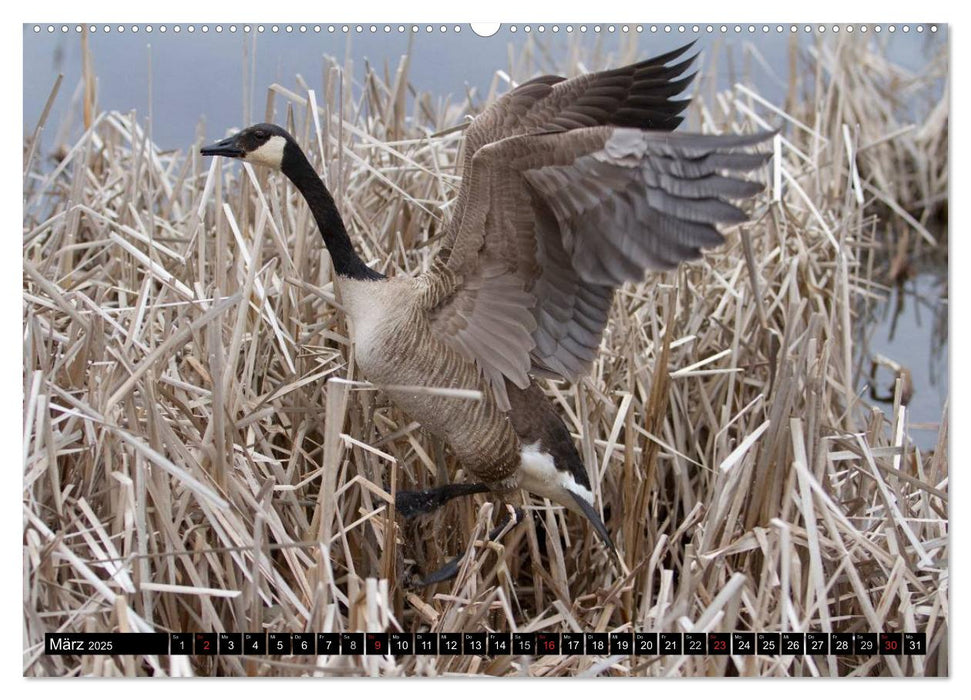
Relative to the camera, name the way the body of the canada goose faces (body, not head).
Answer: to the viewer's left
